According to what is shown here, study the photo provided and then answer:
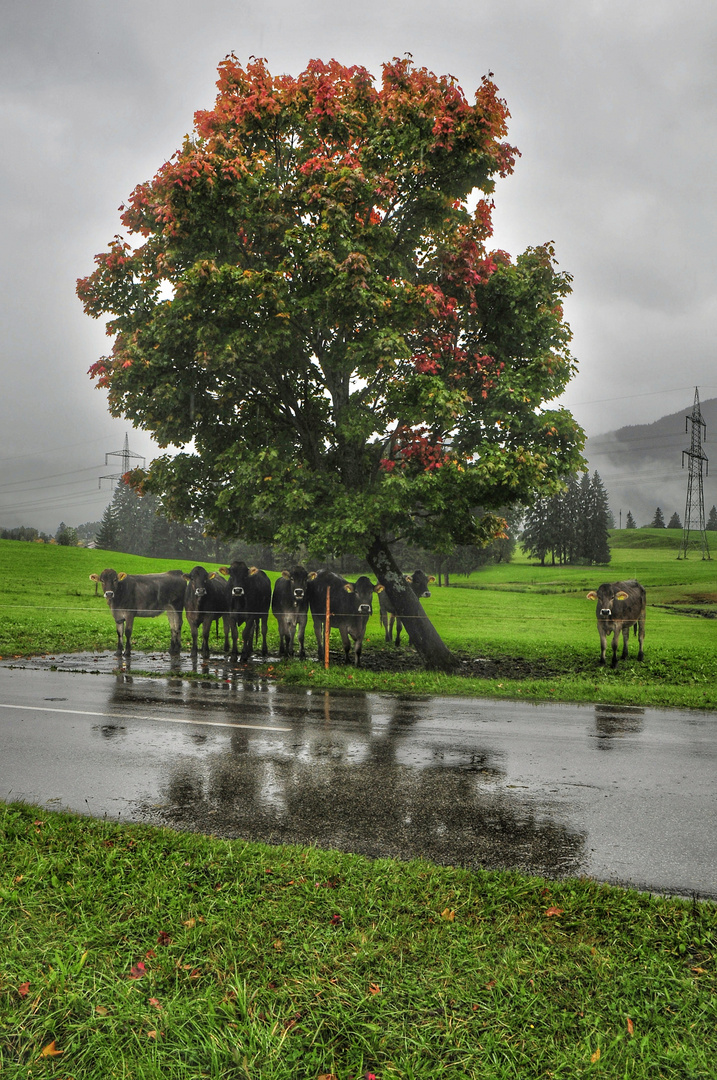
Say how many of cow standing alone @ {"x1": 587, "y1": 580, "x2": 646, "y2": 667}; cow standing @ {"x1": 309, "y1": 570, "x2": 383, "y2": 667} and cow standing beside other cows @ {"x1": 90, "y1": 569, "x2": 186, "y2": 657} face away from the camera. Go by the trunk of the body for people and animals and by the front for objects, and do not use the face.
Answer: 0

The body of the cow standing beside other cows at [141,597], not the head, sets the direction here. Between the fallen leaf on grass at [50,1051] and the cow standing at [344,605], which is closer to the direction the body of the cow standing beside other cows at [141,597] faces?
the fallen leaf on grass

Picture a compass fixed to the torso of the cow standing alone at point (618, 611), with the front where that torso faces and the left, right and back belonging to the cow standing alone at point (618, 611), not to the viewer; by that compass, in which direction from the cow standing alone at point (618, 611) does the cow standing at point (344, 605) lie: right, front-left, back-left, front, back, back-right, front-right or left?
front-right

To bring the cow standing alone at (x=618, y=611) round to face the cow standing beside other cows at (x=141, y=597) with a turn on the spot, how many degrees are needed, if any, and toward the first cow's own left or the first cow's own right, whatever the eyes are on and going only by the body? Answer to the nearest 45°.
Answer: approximately 45° to the first cow's own right

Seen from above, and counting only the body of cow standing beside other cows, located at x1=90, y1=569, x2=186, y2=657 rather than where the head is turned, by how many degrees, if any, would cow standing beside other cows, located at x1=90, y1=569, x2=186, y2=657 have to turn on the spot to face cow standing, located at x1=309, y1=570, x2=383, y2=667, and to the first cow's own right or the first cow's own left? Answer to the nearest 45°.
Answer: approximately 135° to the first cow's own left

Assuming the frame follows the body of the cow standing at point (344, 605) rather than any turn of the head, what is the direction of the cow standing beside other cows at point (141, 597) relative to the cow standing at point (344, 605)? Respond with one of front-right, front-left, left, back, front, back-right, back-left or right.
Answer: back-right

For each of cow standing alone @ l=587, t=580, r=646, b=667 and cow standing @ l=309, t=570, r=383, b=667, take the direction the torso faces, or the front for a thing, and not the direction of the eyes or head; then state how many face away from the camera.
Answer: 0

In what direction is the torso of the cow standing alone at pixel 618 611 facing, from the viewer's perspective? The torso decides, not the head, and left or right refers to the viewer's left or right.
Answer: facing the viewer and to the left of the viewer

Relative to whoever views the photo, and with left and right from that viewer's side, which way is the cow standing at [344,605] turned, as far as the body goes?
facing the viewer and to the right of the viewer

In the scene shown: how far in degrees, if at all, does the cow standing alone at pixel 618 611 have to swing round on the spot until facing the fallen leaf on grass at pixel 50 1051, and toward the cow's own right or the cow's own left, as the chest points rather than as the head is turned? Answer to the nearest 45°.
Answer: approximately 45° to the cow's own left

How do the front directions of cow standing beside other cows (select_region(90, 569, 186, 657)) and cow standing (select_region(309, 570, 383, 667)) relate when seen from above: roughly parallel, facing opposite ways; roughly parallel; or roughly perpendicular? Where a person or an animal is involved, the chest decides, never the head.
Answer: roughly perpendicular

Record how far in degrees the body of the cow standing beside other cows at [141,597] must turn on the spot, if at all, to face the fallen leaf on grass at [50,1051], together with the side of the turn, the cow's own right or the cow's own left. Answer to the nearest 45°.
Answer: approximately 45° to the cow's own left

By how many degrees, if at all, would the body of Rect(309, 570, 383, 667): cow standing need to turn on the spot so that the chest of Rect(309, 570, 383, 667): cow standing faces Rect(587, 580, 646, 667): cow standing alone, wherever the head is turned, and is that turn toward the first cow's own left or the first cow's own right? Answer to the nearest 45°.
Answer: approximately 45° to the first cow's own left
